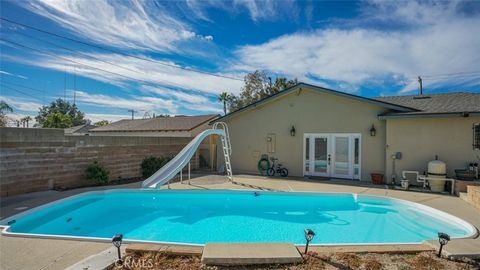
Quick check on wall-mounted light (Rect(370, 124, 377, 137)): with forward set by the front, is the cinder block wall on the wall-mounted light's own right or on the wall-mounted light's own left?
on the wall-mounted light's own right

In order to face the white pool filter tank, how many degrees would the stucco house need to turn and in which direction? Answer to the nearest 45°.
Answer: approximately 45° to its left

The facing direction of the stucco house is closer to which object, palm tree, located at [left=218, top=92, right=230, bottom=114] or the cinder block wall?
the cinder block wall

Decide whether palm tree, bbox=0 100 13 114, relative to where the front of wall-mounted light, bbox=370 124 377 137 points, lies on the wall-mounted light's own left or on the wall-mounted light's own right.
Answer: on the wall-mounted light's own right

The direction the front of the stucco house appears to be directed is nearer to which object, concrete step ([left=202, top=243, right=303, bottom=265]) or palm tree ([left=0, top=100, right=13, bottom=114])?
the concrete step

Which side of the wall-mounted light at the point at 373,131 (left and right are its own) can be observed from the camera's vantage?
front

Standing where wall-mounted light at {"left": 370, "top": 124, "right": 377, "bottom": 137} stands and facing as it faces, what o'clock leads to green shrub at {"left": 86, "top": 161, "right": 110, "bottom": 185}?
The green shrub is roughly at 2 o'clock from the wall-mounted light.

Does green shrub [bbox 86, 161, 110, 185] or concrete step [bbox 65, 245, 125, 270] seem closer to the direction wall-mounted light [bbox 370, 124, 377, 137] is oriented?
the concrete step

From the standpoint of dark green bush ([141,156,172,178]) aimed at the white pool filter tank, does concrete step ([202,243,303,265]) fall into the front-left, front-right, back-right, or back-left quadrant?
front-right

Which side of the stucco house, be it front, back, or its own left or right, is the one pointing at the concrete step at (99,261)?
front

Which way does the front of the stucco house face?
toward the camera
